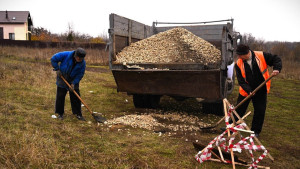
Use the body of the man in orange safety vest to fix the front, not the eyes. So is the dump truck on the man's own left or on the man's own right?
on the man's own right

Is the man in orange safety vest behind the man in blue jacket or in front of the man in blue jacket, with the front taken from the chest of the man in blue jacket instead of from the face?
in front

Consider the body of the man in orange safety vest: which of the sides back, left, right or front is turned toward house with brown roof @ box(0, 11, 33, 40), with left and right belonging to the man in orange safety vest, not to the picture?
right

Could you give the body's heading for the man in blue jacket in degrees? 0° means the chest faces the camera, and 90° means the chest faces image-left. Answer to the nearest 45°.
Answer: approximately 315°

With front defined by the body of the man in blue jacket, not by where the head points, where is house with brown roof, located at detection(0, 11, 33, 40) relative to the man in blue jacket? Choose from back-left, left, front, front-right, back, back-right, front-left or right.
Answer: back-left

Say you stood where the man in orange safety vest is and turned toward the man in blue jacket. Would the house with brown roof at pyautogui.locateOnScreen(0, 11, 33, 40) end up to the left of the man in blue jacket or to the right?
right

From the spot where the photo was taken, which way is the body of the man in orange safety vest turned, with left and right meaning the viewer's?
facing the viewer and to the left of the viewer

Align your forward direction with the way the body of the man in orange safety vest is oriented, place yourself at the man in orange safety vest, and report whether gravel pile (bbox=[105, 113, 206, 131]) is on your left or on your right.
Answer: on your right

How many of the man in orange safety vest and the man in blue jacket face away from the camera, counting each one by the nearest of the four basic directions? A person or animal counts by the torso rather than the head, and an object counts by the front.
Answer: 0
